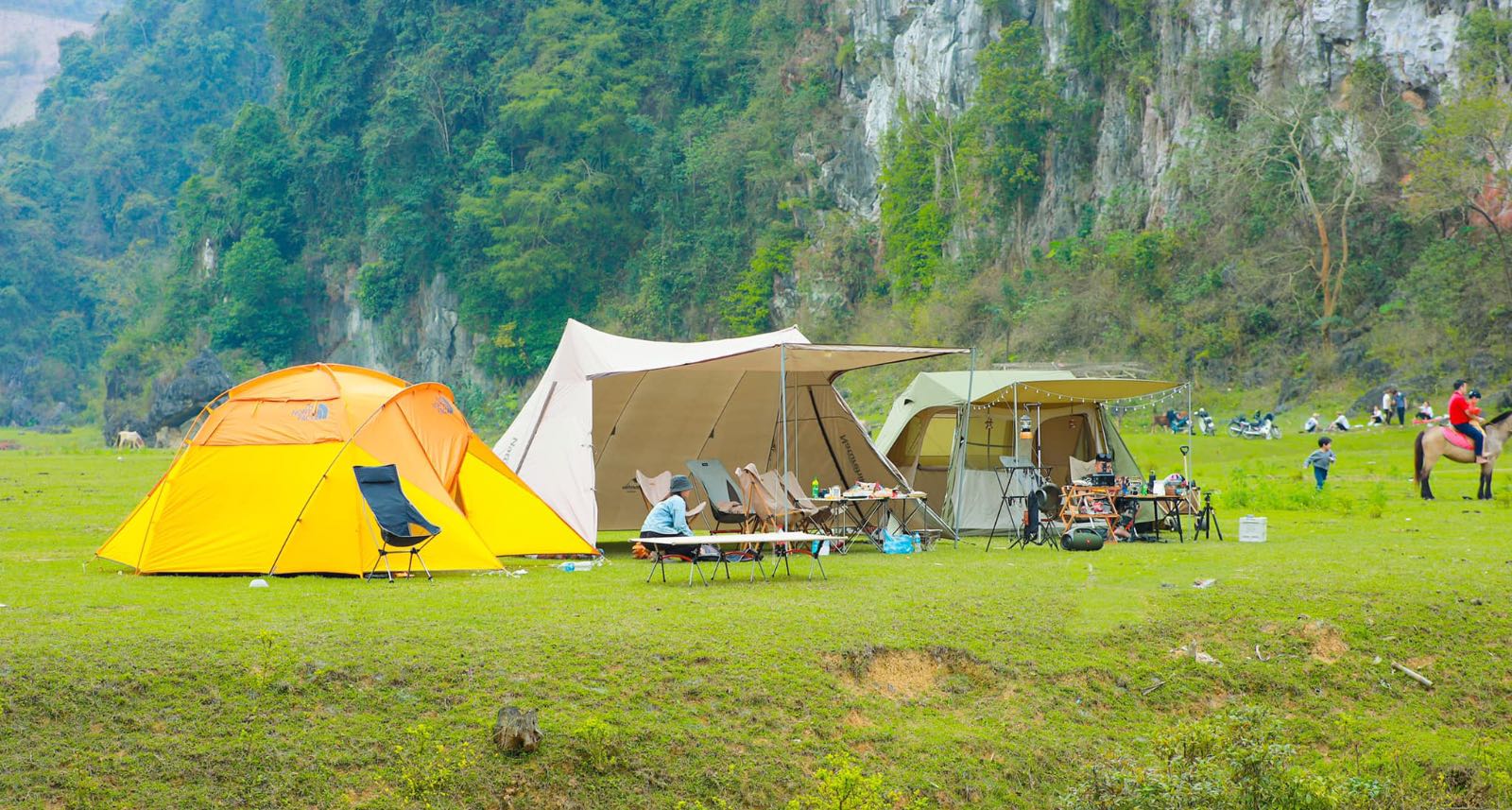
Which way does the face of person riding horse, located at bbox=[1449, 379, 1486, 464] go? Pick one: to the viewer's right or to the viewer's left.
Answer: to the viewer's right

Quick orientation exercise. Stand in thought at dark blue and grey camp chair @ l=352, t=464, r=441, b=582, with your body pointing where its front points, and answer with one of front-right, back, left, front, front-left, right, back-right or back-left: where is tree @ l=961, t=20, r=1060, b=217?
left

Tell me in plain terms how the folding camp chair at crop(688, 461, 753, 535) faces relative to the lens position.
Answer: facing the viewer and to the right of the viewer

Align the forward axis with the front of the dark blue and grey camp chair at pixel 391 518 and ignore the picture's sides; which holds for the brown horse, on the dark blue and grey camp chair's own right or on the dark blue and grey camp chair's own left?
on the dark blue and grey camp chair's own left

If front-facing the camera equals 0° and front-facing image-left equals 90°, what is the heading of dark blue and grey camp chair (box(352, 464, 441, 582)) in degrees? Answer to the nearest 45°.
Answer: approximately 315°

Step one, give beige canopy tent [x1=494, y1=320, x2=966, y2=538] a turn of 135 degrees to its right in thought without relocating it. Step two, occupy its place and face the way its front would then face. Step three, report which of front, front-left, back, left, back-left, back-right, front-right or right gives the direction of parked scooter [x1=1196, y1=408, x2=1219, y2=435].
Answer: back-right

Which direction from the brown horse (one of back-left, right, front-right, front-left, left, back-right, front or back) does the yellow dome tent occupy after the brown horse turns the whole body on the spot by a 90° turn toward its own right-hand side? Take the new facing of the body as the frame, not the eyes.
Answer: front-right

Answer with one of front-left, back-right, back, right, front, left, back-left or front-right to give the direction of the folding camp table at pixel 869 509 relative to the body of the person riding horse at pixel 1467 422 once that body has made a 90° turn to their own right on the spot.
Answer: front-right

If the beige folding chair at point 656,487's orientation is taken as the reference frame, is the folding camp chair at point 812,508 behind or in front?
in front

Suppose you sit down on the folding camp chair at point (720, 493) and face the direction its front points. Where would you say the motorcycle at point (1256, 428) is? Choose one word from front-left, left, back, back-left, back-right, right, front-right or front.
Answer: left

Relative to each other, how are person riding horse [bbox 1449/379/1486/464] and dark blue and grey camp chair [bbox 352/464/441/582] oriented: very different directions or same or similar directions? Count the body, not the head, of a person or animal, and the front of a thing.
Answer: same or similar directions

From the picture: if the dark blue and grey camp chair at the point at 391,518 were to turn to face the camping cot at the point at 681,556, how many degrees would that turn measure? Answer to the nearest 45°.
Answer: approximately 45° to its left

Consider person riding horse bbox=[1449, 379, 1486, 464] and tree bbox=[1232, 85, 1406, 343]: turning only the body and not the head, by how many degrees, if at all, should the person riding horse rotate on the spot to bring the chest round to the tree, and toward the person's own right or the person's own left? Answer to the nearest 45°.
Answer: approximately 90° to the person's own left

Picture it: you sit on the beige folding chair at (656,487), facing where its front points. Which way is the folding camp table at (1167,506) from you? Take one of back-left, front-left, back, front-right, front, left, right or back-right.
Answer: front-left

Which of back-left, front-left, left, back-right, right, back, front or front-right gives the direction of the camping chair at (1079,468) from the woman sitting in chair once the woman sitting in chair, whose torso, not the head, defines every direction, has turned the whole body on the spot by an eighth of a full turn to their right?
left

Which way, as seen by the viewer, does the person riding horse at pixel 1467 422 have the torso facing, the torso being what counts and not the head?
to the viewer's right

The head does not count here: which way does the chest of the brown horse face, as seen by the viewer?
to the viewer's right
